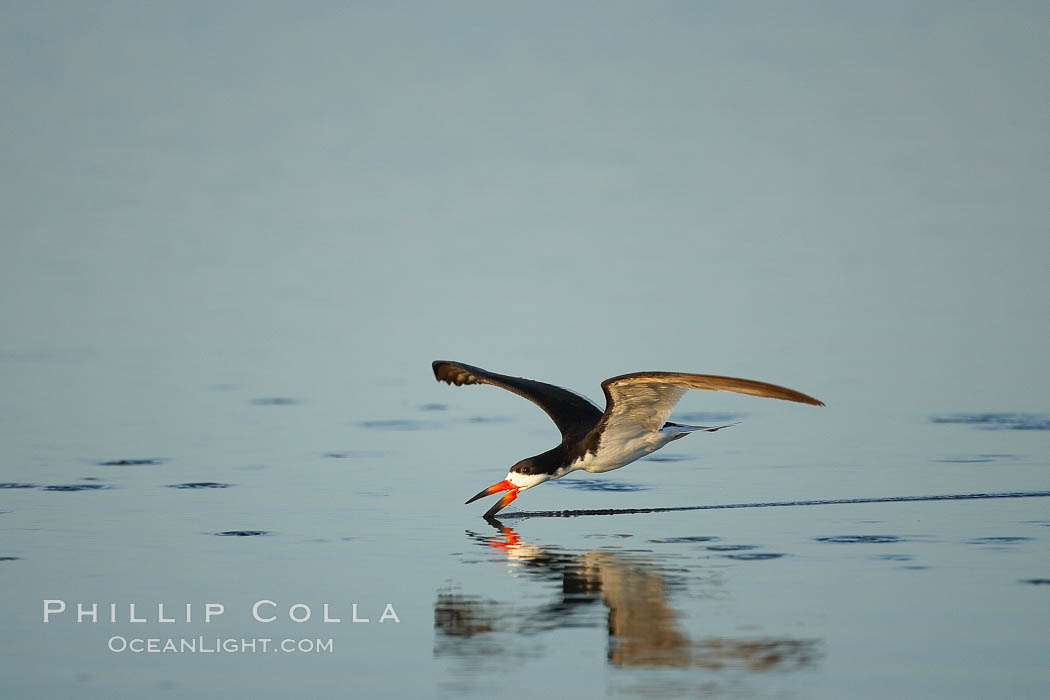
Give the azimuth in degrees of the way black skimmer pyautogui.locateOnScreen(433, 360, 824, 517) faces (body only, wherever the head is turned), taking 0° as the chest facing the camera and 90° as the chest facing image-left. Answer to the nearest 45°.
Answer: approximately 45°
